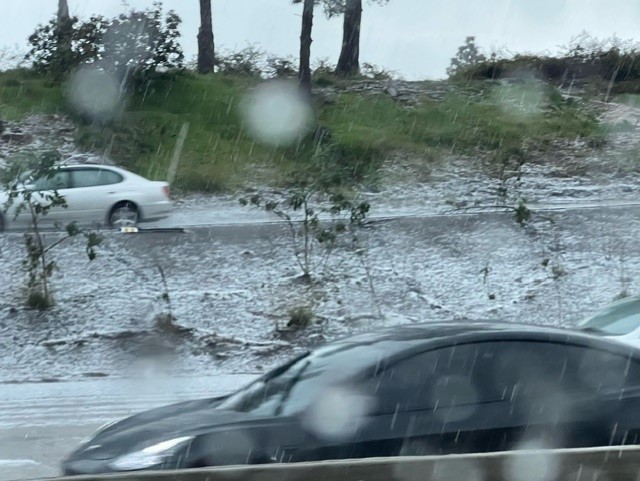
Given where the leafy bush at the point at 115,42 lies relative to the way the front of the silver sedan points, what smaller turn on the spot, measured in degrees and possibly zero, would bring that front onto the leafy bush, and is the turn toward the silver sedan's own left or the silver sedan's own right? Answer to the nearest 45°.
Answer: approximately 90° to the silver sedan's own right

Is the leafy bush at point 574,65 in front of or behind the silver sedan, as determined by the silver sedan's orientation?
behind

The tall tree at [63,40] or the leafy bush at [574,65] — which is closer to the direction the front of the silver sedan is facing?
the tall tree

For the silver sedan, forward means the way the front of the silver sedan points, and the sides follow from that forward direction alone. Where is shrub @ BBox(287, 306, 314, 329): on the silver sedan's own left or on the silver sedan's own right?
on the silver sedan's own left

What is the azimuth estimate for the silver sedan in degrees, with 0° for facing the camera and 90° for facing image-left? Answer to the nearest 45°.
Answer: approximately 90°

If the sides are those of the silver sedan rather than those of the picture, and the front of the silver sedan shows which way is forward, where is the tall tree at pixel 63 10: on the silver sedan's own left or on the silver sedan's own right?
on the silver sedan's own right

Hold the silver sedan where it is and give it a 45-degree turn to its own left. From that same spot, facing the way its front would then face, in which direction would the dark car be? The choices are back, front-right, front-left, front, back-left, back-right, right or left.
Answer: front-left

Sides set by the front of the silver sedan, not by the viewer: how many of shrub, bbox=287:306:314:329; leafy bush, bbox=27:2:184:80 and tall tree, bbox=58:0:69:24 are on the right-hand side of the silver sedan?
2

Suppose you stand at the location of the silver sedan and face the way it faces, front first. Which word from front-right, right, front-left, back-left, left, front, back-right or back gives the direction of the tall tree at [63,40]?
right

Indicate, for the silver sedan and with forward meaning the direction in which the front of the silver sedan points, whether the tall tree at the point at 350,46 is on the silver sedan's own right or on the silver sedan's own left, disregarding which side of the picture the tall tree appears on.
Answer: on the silver sedan's own right
